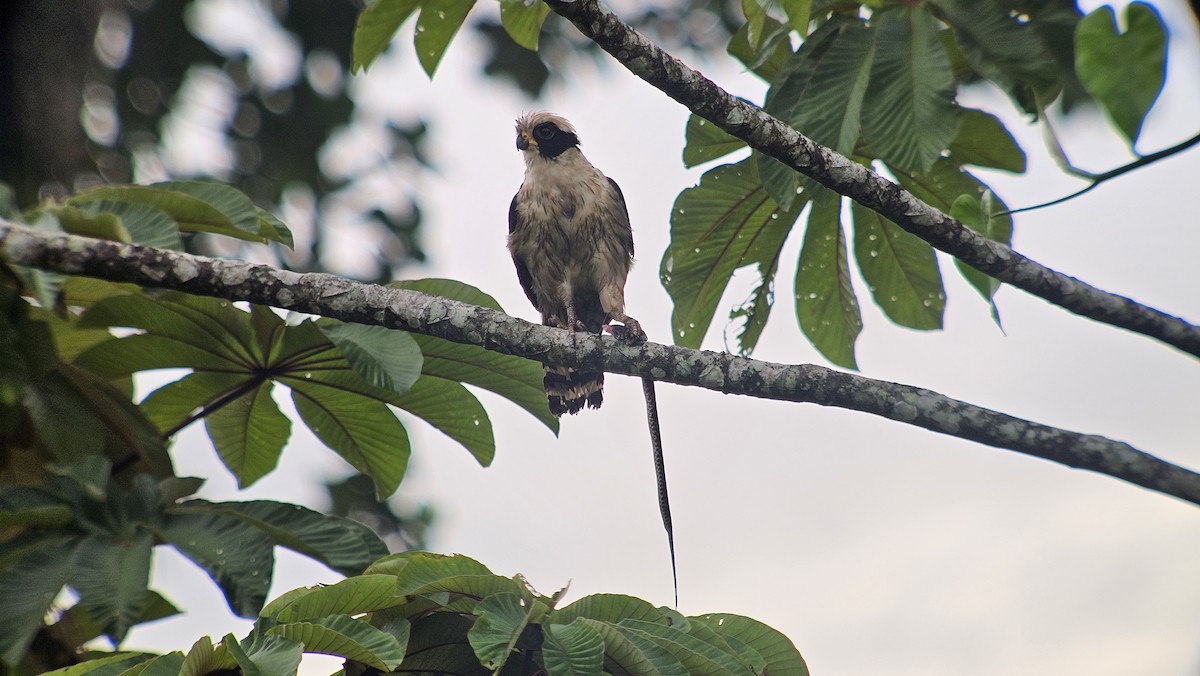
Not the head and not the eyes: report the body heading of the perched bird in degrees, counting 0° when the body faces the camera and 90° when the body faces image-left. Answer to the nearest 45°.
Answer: approximately 0°

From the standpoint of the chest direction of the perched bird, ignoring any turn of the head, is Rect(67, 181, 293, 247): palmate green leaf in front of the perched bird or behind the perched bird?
in front
